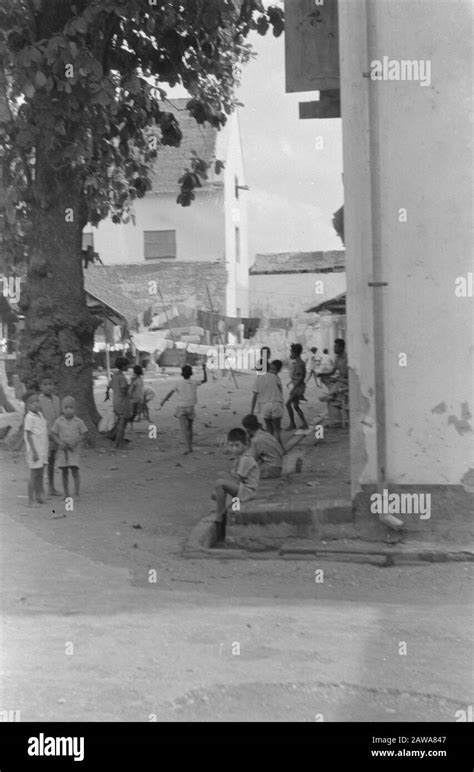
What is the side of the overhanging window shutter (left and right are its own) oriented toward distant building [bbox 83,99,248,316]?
back

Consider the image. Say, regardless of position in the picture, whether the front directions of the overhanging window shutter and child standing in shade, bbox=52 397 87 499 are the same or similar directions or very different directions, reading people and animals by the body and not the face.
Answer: same or similar directions

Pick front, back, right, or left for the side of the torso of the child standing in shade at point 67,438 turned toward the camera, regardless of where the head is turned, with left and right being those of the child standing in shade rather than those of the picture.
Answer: front

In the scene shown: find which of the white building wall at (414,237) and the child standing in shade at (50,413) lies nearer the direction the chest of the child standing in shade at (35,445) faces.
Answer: the white building wall

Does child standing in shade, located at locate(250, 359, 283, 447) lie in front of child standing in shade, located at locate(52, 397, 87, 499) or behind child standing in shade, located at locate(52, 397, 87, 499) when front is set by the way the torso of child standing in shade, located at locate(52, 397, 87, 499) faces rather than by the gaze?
behind

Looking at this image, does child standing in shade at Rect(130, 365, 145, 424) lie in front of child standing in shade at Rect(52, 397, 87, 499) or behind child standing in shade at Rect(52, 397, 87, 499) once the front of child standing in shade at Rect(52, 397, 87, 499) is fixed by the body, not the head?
behind

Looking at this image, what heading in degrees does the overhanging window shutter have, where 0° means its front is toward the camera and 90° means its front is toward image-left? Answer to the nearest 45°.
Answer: approximately 0°

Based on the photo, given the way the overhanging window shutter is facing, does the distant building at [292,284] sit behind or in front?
behind

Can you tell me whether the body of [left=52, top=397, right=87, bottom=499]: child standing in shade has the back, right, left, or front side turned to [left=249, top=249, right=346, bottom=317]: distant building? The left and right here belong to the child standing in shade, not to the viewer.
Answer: back

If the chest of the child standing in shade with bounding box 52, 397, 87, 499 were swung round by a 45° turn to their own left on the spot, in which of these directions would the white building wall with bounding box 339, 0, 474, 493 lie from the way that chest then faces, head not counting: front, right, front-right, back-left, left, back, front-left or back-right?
front

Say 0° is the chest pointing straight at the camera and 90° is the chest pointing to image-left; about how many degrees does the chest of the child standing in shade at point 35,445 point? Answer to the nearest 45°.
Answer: approximately 315°

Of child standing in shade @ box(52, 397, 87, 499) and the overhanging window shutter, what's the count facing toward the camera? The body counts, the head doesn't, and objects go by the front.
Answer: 2

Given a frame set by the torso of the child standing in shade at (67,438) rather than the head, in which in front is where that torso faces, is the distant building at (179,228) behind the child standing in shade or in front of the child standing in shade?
behind

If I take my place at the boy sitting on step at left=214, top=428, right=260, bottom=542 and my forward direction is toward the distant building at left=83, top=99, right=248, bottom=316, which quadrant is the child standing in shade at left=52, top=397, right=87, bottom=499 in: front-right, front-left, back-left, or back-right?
front-left
